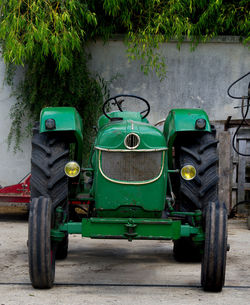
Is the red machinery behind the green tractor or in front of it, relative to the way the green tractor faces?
behind

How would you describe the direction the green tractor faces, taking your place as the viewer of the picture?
facing the viewer
